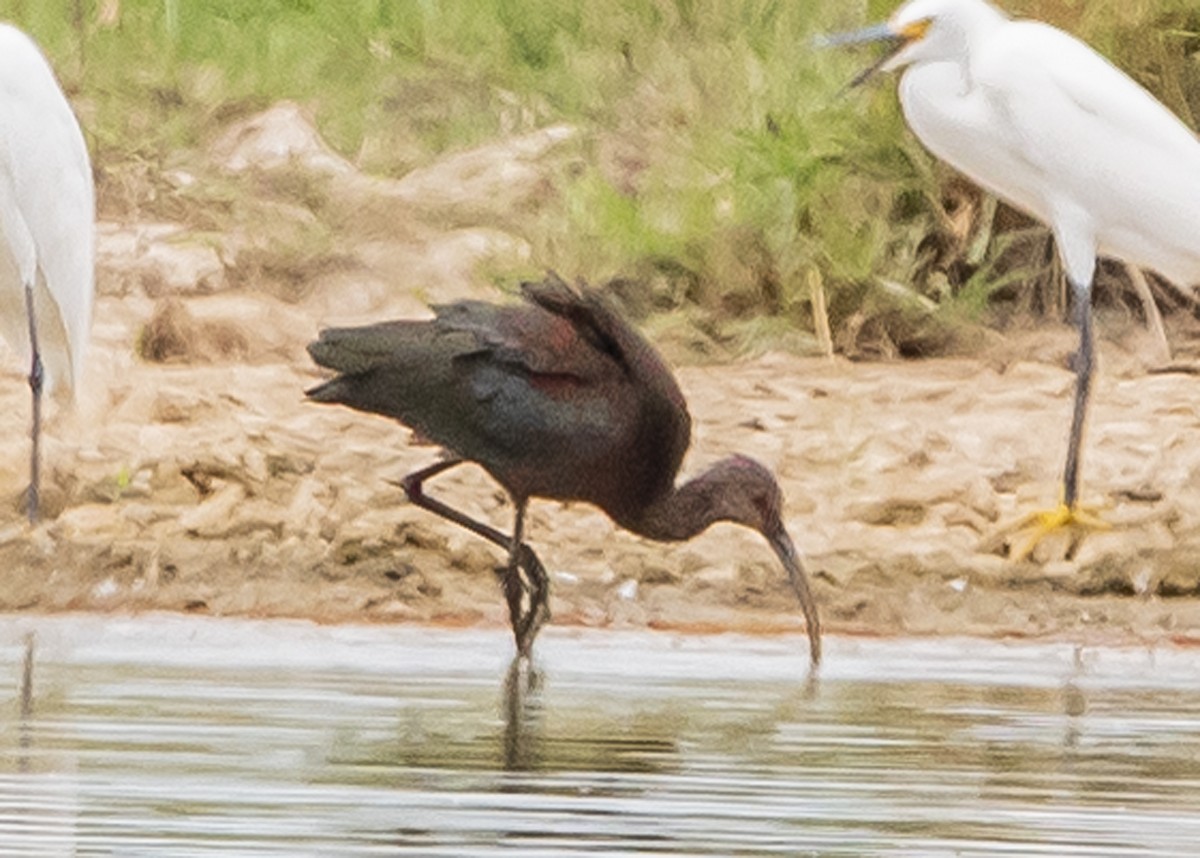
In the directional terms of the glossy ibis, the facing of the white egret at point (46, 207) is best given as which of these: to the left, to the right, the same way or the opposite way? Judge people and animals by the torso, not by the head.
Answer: the opposite way

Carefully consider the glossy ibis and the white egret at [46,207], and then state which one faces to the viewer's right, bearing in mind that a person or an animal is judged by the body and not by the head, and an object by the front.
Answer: the glossy ibis

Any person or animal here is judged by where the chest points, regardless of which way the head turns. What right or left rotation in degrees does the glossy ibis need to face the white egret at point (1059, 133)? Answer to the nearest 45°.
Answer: approximately 45° to its left

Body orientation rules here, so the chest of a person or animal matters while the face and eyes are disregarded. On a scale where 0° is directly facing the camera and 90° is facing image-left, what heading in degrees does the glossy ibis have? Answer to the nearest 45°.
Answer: approximately 270°

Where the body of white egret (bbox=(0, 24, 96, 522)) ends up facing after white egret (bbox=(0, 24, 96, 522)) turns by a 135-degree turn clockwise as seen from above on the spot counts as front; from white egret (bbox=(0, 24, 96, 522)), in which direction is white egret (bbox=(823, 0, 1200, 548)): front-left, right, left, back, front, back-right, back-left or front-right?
front-right

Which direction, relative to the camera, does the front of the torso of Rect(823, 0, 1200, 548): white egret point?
to the viewer's left

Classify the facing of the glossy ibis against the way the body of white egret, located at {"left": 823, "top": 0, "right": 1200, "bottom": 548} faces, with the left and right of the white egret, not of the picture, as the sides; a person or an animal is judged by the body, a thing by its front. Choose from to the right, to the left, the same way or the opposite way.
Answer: the opposite way

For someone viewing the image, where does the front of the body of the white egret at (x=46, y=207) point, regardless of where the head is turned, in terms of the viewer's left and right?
facing to the left of the viewer

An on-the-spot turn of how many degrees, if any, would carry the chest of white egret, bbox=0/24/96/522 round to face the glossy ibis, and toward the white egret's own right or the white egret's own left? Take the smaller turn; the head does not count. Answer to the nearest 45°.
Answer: approximately 135° to the white egret's own left
